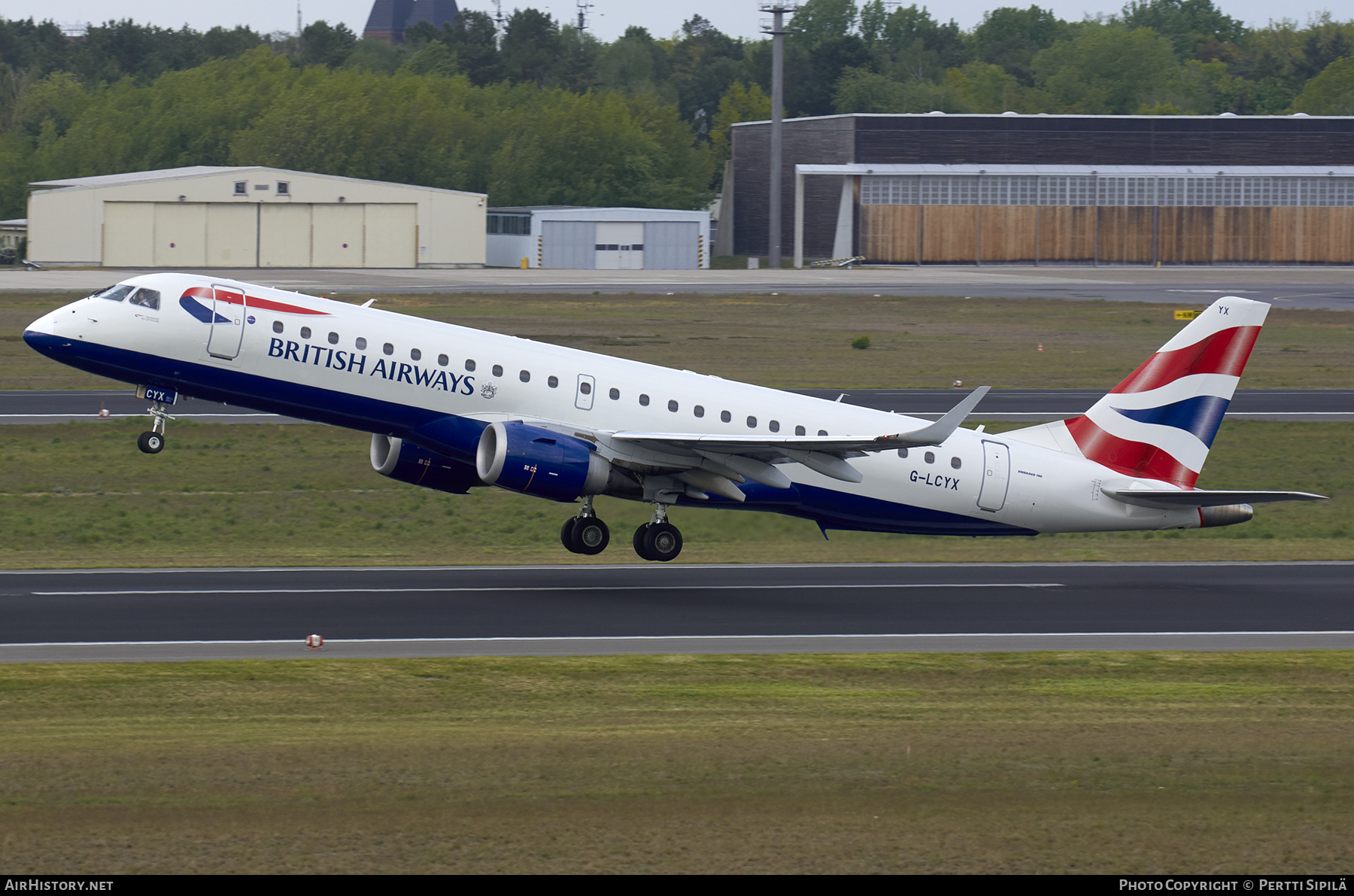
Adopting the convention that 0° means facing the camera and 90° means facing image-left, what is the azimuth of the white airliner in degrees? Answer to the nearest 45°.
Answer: approximately 90°
